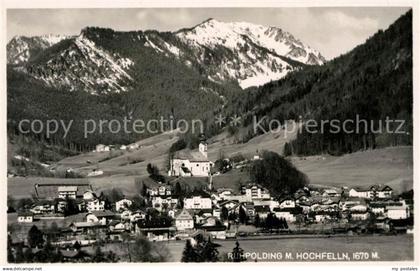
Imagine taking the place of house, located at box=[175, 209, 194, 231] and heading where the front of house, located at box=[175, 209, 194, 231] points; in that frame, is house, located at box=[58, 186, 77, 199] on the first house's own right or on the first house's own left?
on the first house's own right

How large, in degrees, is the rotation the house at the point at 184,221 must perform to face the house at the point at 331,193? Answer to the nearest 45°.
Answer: approximately 90° to its left

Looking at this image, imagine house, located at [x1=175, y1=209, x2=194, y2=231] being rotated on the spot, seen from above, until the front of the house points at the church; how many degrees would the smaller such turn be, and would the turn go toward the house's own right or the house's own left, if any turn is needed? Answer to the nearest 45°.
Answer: approximately 180°

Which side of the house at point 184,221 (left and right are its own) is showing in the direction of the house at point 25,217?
right

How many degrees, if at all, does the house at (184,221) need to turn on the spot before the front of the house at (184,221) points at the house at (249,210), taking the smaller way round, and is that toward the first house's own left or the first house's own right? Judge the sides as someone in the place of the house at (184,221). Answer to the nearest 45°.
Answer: approximately 90° to the first house's own left

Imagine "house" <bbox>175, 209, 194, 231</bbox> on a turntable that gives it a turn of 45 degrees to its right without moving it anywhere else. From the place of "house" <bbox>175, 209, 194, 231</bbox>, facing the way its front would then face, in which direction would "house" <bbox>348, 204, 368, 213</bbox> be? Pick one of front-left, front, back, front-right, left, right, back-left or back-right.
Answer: back-left

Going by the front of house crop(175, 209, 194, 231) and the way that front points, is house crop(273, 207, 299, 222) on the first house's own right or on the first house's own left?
on the first house's own left

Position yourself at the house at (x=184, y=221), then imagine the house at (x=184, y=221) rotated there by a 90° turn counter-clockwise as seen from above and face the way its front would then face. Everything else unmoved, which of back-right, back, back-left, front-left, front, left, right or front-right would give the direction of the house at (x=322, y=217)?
front

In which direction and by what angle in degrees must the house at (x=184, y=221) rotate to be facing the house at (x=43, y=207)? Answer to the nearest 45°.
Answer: approximately 90° to its right

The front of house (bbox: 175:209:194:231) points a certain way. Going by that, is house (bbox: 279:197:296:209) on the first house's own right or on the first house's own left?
on the first house's own left

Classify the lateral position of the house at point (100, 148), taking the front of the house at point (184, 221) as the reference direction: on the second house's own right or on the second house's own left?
on the second house's own right

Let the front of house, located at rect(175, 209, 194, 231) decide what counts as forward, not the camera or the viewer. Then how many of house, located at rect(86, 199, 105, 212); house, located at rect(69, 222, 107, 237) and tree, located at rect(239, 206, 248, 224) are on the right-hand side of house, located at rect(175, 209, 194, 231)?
2

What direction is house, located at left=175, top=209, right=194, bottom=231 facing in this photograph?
toward the camera

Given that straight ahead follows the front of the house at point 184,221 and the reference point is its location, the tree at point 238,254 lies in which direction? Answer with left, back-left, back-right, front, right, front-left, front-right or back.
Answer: front-left

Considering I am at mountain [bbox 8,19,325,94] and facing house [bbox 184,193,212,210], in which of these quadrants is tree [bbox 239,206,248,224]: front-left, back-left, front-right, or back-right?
front-left
